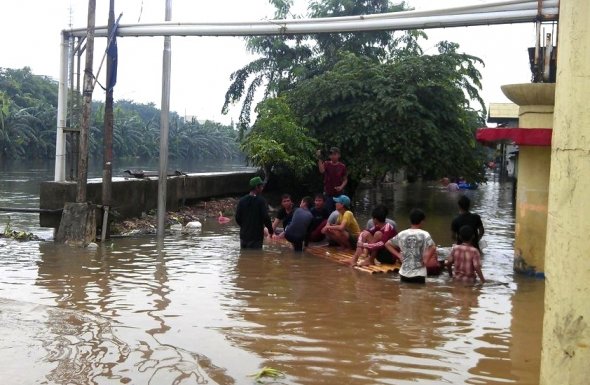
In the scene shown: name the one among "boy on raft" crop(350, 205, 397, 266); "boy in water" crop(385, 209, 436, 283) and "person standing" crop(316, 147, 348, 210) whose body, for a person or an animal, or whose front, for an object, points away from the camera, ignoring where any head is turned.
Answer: "boy in water" crop(385, 209, 436, 283)

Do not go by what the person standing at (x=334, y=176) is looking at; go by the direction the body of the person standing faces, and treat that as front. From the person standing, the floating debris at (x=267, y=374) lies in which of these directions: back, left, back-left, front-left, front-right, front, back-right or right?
front

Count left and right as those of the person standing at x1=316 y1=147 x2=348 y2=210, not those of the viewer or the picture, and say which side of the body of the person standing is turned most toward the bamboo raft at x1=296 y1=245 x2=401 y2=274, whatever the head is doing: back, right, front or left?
front

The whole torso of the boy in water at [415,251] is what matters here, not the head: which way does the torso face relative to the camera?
away from the camera

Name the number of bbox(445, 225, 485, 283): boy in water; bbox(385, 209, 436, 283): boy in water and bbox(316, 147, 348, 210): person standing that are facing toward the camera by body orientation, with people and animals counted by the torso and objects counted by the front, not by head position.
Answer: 1

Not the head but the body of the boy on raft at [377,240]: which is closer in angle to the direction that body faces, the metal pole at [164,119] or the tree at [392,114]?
the metal pole

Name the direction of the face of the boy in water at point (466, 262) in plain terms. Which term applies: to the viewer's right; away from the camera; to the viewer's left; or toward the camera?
away from the camera

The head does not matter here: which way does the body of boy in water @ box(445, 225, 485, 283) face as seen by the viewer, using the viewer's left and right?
facing away from the viewer

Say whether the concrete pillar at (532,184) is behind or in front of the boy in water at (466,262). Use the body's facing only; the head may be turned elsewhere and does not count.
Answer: in front

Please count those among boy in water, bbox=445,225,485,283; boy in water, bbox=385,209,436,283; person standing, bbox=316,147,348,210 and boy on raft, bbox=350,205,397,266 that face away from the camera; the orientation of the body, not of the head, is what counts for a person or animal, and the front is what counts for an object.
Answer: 2

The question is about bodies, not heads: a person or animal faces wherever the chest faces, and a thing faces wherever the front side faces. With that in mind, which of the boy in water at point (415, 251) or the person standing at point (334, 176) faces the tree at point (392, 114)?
the boy in water

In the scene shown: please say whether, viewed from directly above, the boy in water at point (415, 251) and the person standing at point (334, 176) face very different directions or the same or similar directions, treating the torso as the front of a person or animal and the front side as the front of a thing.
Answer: very different directions

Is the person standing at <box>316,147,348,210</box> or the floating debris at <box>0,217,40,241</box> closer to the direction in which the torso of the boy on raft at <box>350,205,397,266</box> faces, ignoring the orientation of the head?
the floating debris

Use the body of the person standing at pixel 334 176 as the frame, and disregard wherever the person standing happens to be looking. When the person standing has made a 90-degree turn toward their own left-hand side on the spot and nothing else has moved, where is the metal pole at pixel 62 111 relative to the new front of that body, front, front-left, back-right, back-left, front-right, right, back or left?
back

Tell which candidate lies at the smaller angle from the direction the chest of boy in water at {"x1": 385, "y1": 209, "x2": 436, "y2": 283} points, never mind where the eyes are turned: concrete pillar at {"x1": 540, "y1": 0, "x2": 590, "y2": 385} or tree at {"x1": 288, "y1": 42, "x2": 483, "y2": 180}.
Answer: the tree

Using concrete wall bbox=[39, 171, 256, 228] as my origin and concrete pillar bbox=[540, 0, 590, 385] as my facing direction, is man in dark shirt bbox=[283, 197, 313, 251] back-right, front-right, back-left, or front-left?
front-left

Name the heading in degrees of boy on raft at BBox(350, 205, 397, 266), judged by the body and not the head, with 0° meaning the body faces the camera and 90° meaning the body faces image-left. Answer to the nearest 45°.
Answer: approximately 45°

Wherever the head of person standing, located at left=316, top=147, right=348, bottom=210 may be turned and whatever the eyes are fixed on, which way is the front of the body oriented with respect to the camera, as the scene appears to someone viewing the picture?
toward the camera

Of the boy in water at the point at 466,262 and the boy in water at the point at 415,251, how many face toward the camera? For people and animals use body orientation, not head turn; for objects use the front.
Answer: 0

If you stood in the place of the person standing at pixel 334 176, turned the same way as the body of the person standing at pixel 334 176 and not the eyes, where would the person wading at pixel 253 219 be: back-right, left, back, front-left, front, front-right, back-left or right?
front-right
